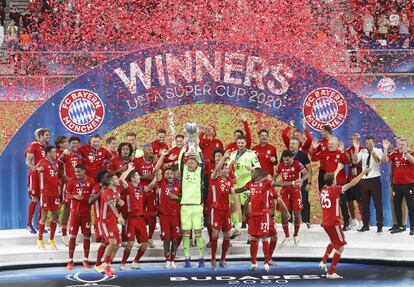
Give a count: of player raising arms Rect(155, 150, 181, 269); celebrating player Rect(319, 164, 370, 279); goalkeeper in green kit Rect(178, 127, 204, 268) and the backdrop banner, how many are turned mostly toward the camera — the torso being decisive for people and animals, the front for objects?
3

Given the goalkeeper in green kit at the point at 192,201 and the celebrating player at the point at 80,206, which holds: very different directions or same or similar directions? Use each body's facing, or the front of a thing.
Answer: same or similar directions

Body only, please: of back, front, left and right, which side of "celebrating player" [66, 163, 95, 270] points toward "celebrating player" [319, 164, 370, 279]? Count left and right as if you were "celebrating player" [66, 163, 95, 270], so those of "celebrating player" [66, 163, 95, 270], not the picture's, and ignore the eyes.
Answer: left

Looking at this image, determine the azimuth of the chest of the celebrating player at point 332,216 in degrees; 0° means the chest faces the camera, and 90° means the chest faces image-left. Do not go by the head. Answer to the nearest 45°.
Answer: approximately 225°

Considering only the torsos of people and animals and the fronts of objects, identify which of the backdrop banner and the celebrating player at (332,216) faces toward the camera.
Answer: the backdrop banner

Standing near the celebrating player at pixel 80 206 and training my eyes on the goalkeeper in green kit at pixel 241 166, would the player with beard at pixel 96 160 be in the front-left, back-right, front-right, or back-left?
front-left

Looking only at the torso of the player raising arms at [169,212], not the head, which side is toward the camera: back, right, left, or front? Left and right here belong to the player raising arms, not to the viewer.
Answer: front

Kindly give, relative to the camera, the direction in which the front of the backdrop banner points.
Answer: facing the viewer
